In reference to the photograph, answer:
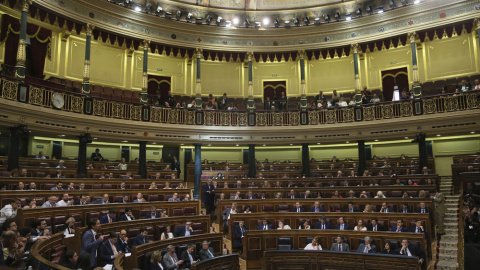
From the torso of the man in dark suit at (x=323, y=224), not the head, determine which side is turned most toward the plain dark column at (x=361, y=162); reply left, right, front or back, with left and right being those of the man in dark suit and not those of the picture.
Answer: back

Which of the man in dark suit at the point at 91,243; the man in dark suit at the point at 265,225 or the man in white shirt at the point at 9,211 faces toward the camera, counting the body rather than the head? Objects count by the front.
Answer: the man in dark suit at the point at 265,225

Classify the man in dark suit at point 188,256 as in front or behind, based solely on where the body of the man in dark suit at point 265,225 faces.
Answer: in front

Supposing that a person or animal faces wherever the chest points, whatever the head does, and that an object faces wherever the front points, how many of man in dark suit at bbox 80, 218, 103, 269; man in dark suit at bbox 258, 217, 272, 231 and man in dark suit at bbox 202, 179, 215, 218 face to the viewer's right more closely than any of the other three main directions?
1

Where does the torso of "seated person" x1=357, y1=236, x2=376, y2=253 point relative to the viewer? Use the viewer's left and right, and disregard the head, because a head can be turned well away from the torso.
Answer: facing the viewer and to the left of the viewer

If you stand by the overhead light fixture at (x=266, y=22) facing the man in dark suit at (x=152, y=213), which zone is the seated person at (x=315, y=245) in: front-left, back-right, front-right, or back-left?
front-left

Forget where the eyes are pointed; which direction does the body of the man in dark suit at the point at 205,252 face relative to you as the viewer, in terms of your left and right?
facing the viewer and to the right of the viewer

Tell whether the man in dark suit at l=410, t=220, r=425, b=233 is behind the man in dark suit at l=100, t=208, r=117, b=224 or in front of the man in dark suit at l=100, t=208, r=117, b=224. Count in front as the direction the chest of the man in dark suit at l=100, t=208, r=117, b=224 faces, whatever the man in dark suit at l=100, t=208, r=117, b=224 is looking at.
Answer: in front

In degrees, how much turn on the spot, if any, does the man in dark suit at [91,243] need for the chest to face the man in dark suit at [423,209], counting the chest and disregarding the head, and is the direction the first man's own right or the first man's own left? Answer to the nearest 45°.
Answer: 0° — they already face them

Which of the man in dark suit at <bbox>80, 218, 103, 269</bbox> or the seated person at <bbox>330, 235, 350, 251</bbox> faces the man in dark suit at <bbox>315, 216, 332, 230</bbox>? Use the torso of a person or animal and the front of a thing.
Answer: the man in dark suit at <bbox>80, 218, 103, 269</bbox>

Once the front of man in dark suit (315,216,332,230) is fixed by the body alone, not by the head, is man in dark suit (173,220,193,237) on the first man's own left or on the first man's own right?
on the first man's own right

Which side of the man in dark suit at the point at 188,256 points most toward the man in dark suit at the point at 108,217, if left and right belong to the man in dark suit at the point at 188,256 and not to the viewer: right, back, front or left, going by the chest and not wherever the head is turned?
back

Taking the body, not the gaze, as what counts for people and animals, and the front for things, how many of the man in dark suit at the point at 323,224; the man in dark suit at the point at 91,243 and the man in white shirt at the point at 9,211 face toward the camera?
1

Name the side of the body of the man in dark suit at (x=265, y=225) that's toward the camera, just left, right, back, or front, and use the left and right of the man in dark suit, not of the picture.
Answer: front

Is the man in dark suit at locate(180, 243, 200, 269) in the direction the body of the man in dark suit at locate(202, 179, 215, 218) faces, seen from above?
yes

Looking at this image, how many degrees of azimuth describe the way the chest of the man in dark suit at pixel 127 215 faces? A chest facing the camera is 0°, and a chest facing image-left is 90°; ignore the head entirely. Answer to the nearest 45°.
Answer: approximately 315°
